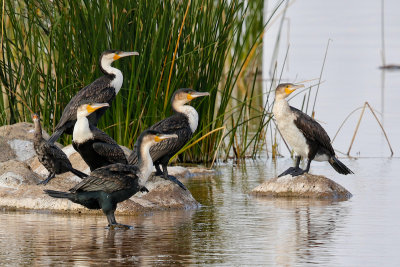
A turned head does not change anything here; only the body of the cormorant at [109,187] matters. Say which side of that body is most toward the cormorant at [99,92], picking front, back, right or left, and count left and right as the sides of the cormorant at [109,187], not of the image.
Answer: left

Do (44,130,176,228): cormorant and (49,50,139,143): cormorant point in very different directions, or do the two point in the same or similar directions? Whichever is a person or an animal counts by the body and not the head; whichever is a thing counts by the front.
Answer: same or similar directions

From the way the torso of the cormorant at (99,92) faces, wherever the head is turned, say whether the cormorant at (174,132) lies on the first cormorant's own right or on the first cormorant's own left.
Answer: on the first cormorant's own right

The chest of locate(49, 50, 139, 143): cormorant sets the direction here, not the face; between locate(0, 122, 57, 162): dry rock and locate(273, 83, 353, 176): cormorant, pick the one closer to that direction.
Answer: the cormorant

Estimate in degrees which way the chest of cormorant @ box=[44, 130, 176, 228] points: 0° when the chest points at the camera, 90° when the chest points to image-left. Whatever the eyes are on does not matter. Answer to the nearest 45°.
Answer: approximately 270°

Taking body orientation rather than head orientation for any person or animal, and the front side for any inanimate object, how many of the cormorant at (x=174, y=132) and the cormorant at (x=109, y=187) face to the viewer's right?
2

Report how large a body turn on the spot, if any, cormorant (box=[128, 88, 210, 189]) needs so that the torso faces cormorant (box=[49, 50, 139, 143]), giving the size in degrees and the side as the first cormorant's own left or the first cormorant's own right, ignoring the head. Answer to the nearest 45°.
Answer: approximately 135° to the first cormorant's own left

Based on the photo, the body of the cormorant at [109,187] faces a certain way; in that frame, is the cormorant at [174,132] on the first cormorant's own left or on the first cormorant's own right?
on the first cormorant's own left

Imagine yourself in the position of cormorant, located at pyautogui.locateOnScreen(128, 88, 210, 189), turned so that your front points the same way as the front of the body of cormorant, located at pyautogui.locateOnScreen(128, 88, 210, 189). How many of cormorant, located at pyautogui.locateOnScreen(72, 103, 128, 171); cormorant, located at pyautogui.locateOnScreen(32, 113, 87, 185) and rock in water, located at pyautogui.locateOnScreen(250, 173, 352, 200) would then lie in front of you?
1

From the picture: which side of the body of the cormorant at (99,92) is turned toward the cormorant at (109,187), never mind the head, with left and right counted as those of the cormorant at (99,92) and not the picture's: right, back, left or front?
right

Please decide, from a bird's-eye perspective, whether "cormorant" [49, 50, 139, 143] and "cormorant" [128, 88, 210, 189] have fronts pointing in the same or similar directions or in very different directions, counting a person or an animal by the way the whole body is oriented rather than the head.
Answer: same or similar directions

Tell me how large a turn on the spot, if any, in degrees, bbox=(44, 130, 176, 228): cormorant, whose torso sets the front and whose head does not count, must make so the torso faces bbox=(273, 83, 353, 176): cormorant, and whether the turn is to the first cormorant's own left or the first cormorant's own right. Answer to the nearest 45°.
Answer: approximately 45° to the first cormorant's own left

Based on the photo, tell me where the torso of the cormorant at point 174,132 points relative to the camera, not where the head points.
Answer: to the viewer's right

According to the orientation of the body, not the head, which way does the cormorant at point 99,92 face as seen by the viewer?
to the viewer's right

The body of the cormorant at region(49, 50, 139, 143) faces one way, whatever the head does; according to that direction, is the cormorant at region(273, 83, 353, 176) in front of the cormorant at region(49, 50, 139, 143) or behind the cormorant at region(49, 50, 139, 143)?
in front
